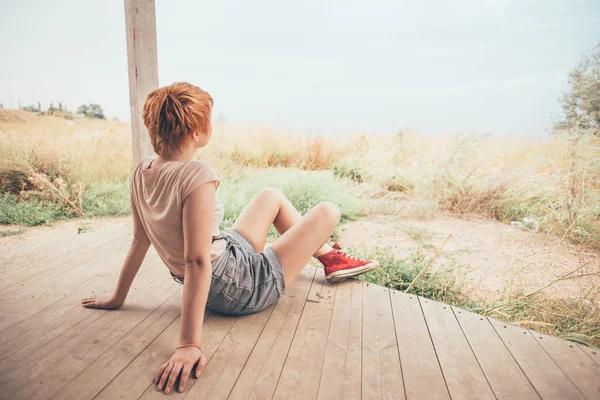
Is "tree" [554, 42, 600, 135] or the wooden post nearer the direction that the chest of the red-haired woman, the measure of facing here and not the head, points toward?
the tree

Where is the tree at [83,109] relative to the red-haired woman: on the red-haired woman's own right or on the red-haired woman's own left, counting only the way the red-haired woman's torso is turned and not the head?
on the red-haired woman's own left

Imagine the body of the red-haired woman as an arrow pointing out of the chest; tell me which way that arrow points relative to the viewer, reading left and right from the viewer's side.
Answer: facing away from the viewer and to the right of the viewer

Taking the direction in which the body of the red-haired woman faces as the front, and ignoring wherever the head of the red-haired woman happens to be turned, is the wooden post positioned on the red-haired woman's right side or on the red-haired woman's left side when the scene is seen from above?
on the red-haired woman's left side

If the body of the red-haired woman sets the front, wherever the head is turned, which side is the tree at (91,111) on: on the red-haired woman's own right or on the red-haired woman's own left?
on the red-haired woman's own left

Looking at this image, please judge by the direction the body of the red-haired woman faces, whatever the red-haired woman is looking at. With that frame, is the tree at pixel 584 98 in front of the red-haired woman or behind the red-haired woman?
in front

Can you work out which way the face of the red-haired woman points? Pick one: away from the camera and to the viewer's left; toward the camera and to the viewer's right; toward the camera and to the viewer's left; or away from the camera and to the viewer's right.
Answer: away from the camera and to the viewer's right
